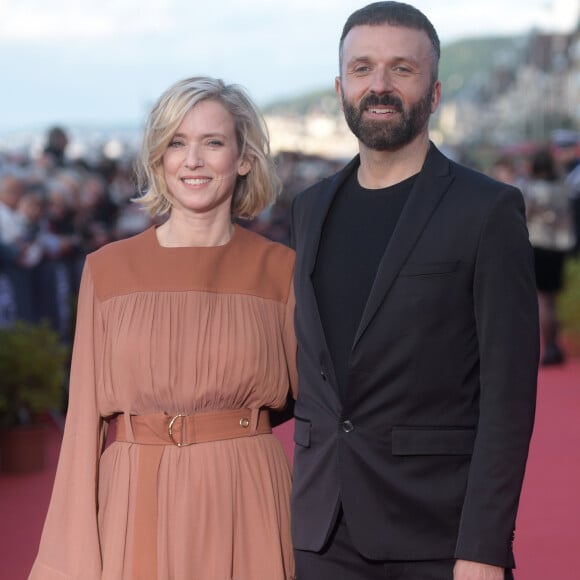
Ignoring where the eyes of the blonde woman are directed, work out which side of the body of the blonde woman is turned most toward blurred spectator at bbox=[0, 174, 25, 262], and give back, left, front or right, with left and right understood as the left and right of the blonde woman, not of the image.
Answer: back

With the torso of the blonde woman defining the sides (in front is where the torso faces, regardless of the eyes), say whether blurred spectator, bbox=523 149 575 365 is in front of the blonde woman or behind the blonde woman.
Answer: behind

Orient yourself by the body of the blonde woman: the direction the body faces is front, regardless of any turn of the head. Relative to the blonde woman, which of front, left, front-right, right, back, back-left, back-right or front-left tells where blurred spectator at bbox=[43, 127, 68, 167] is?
back

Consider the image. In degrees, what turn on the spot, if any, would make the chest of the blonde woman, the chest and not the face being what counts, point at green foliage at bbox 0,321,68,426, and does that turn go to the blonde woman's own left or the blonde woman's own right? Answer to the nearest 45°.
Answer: approximately 180°

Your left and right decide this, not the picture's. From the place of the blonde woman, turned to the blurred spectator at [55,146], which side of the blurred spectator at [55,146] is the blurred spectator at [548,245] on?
right

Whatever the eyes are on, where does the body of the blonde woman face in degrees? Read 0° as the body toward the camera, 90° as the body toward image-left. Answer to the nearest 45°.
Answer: approximately 0°
